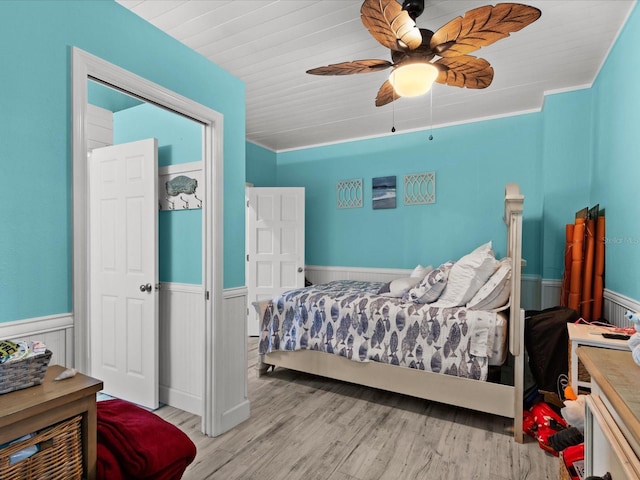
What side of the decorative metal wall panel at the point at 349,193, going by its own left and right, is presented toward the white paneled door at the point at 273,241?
right

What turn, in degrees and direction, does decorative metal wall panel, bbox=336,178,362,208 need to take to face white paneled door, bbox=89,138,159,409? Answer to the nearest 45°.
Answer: approximately 45° to its right

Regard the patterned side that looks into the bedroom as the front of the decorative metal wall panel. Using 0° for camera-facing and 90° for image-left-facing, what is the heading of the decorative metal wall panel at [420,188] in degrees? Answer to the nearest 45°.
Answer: approximately 0°

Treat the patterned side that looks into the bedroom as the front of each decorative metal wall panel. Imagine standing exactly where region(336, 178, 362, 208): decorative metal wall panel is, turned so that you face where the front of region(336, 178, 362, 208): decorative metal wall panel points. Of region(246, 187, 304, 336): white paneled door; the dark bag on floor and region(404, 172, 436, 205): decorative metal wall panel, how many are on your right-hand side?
1

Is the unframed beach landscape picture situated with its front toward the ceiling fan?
yes

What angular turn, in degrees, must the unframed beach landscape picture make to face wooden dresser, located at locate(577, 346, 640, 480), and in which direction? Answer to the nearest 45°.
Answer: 0° — it already faces it

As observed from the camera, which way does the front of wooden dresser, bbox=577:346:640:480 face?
facing to the left of the viewer

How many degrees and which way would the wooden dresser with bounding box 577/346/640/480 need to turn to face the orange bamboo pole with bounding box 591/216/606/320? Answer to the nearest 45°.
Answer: approximately 90° to its right

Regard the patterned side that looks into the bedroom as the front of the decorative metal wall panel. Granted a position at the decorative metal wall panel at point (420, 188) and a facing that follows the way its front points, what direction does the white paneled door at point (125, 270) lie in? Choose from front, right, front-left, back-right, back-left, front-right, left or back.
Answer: front-right

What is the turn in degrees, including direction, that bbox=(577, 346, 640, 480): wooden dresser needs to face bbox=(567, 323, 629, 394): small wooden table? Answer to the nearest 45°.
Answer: approximately 90° to its right

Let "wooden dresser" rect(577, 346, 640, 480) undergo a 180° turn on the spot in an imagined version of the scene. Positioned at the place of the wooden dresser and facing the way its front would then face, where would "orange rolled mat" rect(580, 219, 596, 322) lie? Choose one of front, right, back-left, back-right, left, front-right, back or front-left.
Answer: left
